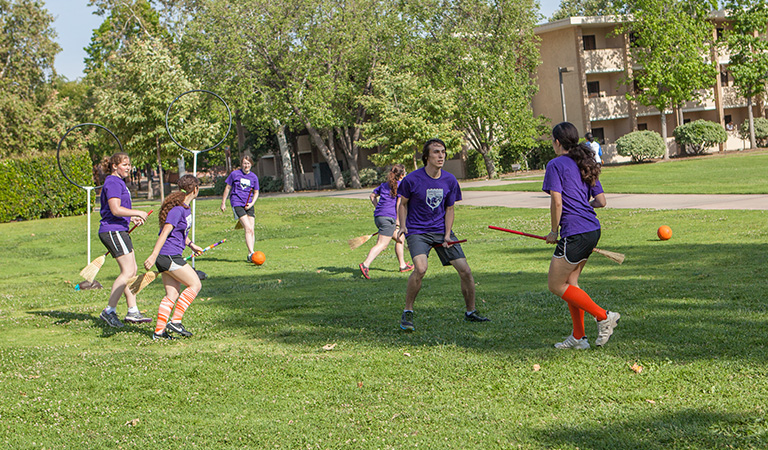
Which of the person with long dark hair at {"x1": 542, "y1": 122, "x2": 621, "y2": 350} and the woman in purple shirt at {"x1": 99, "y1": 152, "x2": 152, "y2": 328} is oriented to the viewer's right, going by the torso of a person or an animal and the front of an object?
the woman in purple shirt

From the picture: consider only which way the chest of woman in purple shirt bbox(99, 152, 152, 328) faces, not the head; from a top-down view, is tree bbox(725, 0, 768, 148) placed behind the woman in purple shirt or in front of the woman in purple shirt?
in front

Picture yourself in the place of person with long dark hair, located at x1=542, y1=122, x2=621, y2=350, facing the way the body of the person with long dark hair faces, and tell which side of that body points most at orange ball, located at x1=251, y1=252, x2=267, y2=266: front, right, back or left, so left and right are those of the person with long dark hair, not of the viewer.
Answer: front

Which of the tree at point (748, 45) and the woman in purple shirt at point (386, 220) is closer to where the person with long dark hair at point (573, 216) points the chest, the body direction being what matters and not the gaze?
the woman in purple shirt

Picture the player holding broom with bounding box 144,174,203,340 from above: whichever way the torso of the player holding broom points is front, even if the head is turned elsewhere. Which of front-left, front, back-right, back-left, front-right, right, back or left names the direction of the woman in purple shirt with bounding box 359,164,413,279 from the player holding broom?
front-left

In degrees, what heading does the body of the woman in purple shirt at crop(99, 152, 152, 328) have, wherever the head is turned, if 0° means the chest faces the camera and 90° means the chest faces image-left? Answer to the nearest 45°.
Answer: approximately 270°

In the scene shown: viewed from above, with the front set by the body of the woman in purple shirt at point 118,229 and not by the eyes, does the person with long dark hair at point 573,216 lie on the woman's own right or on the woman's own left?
on the woman's own right

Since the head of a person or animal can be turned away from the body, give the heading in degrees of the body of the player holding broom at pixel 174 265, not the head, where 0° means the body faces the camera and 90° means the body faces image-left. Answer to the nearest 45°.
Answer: approximately 270°

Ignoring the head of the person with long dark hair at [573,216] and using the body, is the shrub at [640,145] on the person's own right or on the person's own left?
on the person's own right

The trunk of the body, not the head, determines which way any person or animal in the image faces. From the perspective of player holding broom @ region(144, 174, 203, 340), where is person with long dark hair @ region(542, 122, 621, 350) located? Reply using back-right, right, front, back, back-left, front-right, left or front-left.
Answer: front-right

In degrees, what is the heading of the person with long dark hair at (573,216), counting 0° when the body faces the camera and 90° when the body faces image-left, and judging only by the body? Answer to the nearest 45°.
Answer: approximately 135°
